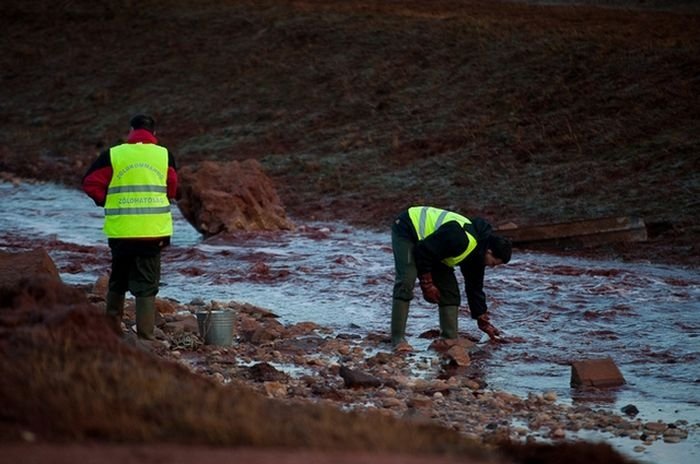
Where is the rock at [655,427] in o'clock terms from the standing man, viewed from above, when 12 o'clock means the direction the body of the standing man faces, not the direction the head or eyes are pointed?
The rock is roughly at 4 o'clock from the standing man.

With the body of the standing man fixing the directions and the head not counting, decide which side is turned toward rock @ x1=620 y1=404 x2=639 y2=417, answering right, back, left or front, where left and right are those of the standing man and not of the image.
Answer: right

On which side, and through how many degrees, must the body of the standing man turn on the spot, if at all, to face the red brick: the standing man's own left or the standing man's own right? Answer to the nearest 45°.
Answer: approximately 90° to the standing man's own right

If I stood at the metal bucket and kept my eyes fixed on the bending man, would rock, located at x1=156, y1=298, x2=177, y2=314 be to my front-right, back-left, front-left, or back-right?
back-left

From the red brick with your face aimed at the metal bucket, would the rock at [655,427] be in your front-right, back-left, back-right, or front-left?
back-left

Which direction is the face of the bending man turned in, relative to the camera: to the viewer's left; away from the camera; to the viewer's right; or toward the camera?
to the viewer's right

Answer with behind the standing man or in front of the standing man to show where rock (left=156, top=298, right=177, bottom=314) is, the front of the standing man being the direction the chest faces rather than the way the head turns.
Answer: in front

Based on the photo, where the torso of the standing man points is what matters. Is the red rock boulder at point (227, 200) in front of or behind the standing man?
in front

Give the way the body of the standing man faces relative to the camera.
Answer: away from the camera

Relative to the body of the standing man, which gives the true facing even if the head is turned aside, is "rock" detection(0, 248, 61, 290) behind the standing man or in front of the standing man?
in front

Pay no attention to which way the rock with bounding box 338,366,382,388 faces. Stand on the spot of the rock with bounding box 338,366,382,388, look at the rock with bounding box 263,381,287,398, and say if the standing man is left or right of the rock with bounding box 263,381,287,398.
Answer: right

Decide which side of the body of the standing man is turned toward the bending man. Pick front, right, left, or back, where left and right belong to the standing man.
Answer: right

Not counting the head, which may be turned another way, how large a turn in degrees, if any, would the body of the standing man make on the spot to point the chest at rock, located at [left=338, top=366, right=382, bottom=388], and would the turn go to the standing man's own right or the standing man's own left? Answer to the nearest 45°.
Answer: approximately 135° to the standing man's own right
